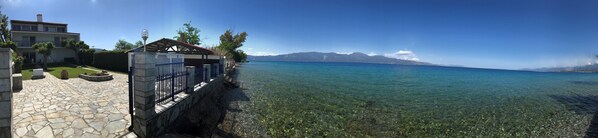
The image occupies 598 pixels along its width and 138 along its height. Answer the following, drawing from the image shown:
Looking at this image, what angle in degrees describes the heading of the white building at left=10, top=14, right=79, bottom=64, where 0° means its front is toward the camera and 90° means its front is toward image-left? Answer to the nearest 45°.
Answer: approximately 0°

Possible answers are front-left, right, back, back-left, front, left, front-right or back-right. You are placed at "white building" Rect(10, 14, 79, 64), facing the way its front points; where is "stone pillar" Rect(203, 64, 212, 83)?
front

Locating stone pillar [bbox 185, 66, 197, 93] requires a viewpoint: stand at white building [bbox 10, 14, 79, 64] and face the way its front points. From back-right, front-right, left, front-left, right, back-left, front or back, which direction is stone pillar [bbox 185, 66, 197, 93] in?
front

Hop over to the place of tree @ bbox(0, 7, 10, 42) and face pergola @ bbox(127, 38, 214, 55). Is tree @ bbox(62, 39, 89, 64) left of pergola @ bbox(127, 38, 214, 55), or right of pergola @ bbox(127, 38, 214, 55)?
left

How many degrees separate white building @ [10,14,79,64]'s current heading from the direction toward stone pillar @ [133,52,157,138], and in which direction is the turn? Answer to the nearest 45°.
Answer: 0° — it already faces it

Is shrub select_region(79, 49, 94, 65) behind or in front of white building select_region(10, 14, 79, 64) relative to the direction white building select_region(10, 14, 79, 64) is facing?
in front

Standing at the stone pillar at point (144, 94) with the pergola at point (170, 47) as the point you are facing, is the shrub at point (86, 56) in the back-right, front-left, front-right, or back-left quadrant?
front-left

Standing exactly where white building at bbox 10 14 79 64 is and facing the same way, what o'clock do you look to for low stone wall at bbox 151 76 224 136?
The low stone wall is roughly at 12 o'clock from the white building.

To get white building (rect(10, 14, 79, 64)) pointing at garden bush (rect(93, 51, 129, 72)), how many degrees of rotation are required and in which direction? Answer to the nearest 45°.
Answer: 0° — it already faces it

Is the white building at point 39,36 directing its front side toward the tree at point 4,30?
no

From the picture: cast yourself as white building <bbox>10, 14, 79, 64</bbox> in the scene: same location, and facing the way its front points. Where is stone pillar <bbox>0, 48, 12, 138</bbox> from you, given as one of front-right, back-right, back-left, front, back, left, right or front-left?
front

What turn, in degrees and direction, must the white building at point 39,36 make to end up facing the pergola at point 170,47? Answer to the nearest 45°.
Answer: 0° — it already faces it

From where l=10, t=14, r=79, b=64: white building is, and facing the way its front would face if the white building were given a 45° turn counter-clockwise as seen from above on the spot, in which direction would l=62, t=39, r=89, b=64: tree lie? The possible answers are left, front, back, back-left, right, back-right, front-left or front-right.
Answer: front
